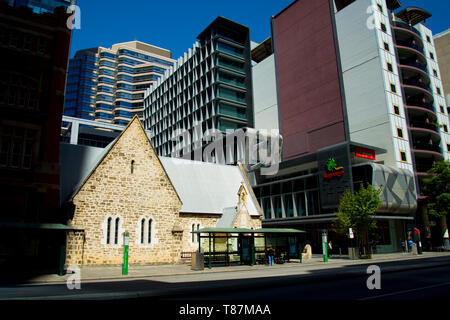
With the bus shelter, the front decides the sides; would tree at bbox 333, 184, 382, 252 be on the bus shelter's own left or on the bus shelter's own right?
on the bus shelter's own left

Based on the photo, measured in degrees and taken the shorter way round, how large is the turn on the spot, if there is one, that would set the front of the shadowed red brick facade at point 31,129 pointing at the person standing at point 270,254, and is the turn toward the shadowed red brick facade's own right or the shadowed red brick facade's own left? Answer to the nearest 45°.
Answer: approximately 45° to the shadowed red brick facade's own left

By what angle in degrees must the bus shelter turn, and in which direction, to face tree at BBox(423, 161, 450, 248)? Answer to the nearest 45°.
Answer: approximately 135° to its left
